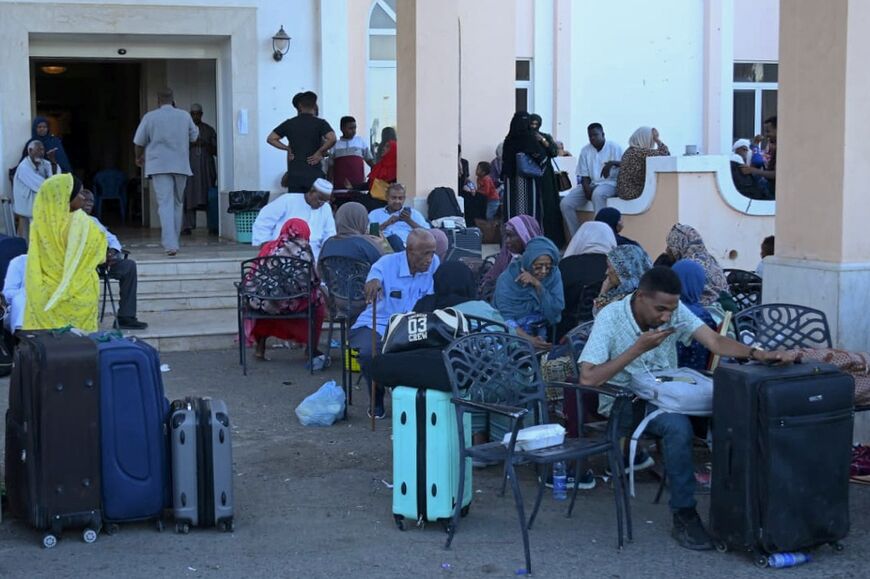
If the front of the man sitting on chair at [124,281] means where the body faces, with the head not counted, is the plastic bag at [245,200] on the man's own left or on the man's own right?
on the man's own left

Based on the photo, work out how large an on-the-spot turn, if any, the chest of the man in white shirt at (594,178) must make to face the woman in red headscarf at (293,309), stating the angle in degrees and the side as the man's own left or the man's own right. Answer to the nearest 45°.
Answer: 0° — they already face them

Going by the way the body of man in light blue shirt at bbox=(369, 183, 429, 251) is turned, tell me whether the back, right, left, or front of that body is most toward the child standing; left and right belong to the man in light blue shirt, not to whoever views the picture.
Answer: back

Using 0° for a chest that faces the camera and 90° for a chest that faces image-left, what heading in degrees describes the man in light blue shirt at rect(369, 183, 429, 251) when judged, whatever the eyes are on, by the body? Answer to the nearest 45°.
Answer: approximately 0°

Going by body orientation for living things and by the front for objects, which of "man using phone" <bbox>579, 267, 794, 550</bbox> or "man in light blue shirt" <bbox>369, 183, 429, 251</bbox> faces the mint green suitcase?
the man in light blue shirt
